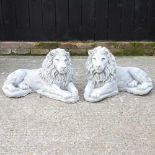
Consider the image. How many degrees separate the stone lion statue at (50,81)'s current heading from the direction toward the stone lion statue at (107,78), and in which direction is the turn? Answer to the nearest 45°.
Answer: approximately 45° to its left

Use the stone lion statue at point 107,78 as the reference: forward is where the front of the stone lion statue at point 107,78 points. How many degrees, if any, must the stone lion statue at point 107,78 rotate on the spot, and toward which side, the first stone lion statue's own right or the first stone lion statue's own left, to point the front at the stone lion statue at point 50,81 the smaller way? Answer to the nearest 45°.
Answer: approximately 45° to the first stone lion statue's own right
